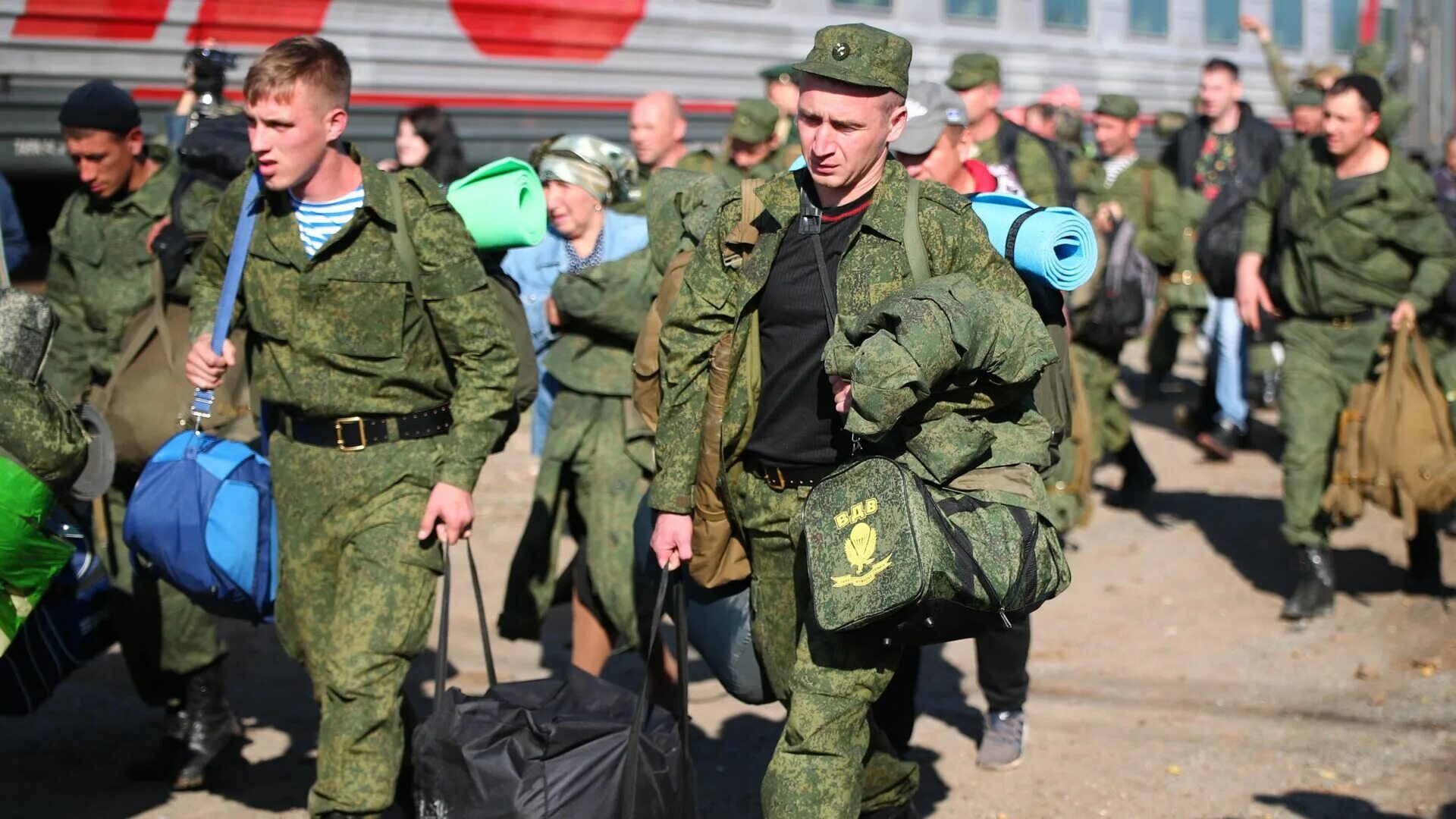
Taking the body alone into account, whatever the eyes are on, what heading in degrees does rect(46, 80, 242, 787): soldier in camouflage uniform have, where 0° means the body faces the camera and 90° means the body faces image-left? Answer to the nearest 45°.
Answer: approximately 45°

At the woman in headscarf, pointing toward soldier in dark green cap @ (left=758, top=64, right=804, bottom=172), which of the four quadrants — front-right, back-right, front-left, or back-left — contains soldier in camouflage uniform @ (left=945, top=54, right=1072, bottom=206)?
front-right

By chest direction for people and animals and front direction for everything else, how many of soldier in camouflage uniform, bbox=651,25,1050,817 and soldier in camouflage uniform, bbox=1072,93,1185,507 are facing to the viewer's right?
0

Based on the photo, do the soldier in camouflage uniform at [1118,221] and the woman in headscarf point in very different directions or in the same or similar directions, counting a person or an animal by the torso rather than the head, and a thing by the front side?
same or similar directions

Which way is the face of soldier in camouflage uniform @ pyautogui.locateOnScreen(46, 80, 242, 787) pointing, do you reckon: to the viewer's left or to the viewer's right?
to the viewer's left

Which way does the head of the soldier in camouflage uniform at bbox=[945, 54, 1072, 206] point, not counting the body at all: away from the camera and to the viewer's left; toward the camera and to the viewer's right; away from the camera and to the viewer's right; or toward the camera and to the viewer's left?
toward the camera and to the viewer's left

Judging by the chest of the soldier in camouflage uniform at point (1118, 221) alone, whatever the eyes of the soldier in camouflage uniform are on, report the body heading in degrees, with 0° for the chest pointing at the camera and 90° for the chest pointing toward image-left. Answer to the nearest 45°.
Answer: approximately 45°

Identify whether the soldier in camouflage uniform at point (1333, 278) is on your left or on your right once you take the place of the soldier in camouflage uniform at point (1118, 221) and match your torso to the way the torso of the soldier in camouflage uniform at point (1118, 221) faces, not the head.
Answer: on your left

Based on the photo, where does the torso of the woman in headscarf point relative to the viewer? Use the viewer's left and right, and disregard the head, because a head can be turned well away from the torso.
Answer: facing the viewer and to the left of the viewer

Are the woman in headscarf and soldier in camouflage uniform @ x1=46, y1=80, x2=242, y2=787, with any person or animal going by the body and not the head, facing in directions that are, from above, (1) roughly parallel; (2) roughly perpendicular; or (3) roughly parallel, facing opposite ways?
roughly parallel

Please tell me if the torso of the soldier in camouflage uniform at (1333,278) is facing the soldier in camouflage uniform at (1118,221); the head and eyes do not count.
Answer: no

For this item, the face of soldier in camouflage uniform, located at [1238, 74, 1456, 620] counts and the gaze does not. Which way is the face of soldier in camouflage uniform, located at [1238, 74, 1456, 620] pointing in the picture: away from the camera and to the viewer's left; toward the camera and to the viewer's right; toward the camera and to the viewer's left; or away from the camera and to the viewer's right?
toward the camera and to the viewer's left
